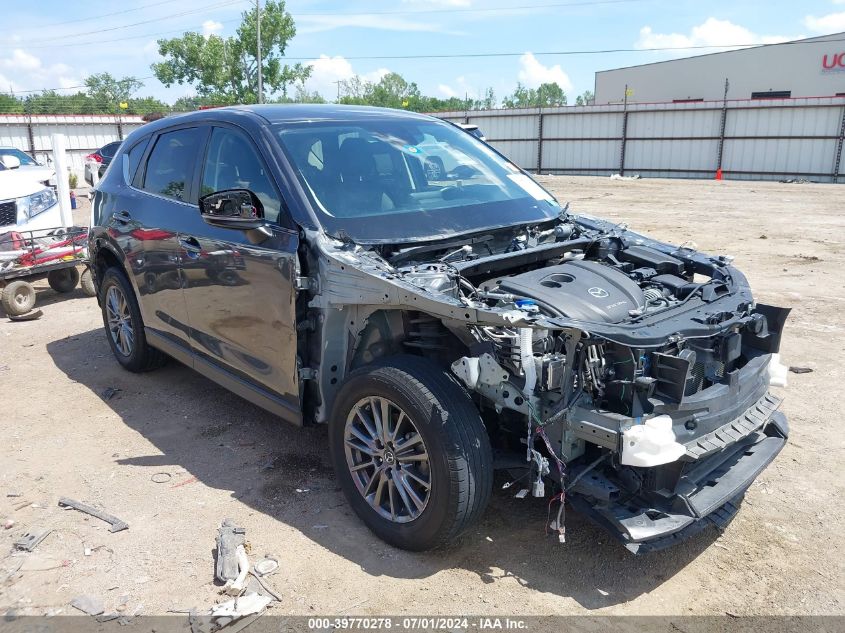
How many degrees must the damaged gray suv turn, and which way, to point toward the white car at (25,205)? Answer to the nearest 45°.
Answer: approximately 180°

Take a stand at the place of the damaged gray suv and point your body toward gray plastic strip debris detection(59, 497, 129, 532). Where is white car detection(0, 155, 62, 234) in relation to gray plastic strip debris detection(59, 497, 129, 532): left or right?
right

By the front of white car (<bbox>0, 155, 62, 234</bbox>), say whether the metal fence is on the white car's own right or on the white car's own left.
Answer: on the white car's own left

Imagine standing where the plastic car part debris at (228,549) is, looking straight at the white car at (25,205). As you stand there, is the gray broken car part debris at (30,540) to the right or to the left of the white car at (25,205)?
left

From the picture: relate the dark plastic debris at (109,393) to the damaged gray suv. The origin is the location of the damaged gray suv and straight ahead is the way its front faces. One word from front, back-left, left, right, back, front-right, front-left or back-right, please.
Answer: back

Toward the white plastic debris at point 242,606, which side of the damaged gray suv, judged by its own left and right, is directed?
right

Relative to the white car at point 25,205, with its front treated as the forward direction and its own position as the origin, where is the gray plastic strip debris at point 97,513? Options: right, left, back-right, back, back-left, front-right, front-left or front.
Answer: front-right

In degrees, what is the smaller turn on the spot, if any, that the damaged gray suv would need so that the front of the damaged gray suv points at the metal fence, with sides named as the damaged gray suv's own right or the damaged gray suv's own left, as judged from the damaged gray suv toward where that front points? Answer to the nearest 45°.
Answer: approximately 135° to the damaged gray suv's own left

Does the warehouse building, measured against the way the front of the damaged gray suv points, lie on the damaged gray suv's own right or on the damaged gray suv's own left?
on the damaged gray suv's own left
